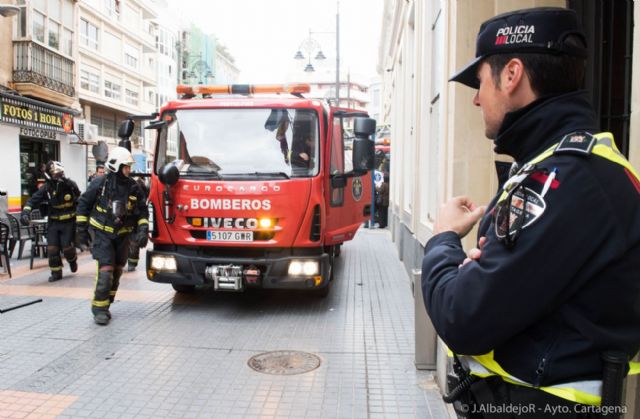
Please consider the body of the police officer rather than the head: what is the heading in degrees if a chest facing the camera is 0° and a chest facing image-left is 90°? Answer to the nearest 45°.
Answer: approximately 90°

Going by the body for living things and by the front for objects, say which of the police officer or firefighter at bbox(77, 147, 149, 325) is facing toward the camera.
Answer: the firefighter

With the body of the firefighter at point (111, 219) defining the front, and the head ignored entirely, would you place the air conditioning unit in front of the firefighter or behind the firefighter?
behind

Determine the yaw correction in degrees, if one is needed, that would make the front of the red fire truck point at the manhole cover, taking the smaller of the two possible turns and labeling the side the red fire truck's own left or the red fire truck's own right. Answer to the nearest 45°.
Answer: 0° — it already faces it

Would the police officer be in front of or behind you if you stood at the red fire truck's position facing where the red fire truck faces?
in front

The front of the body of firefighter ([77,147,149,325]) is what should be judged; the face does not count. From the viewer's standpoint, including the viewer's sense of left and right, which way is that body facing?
facing the viewer

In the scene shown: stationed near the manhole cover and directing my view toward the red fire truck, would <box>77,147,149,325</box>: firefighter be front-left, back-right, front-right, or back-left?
front-left

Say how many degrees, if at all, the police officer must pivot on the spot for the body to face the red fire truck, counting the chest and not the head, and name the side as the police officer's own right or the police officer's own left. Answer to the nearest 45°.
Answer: approximately 45° to the police officer's own right

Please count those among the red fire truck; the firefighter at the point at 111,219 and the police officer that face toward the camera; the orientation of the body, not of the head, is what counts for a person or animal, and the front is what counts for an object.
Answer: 2

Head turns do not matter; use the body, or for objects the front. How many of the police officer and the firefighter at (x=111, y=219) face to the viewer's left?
1

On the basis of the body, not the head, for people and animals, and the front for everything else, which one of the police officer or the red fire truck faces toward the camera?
the red fire truck

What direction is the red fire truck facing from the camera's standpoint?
toward the camera
